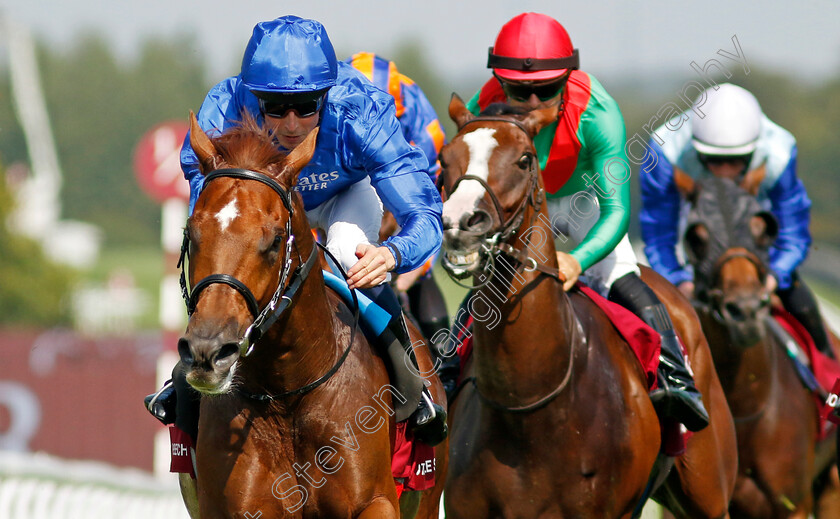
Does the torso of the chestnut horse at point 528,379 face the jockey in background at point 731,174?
no

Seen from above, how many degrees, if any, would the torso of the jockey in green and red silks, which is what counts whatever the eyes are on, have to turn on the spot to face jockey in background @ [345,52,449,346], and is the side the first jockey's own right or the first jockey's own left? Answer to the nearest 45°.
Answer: approximately 90° to the first jockey's own right

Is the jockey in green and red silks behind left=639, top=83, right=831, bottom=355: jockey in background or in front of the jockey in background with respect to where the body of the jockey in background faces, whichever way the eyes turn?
in front

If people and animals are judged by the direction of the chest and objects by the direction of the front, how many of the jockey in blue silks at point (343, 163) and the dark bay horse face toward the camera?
2

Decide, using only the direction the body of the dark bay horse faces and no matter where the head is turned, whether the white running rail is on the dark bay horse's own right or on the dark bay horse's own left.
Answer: on the dark bay horse's own right

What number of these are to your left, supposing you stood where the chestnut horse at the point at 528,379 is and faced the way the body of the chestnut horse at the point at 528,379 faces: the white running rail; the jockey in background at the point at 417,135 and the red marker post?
0

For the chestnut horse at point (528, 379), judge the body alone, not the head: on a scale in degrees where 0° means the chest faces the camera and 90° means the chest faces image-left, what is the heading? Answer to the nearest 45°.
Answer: approximately 45°

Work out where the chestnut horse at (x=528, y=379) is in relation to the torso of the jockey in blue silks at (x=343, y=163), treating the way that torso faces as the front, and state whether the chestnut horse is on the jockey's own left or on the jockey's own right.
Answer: on the jockey's own left

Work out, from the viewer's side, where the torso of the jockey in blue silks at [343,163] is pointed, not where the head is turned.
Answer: toward the camera

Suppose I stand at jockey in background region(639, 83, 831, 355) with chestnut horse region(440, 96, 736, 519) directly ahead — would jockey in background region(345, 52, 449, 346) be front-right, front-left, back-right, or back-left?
front-right

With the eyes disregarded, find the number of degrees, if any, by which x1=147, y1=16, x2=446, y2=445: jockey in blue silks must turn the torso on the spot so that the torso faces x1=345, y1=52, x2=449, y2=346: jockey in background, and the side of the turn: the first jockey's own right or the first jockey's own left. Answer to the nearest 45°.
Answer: approximately 180°

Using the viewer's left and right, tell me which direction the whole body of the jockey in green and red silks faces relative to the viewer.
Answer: facing the viewer and to the left of the viewer

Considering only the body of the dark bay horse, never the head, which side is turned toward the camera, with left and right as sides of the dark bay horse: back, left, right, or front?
front

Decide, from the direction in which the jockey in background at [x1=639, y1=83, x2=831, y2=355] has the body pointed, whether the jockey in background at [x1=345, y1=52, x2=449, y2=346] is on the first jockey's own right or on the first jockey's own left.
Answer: on the first jockey's own right
